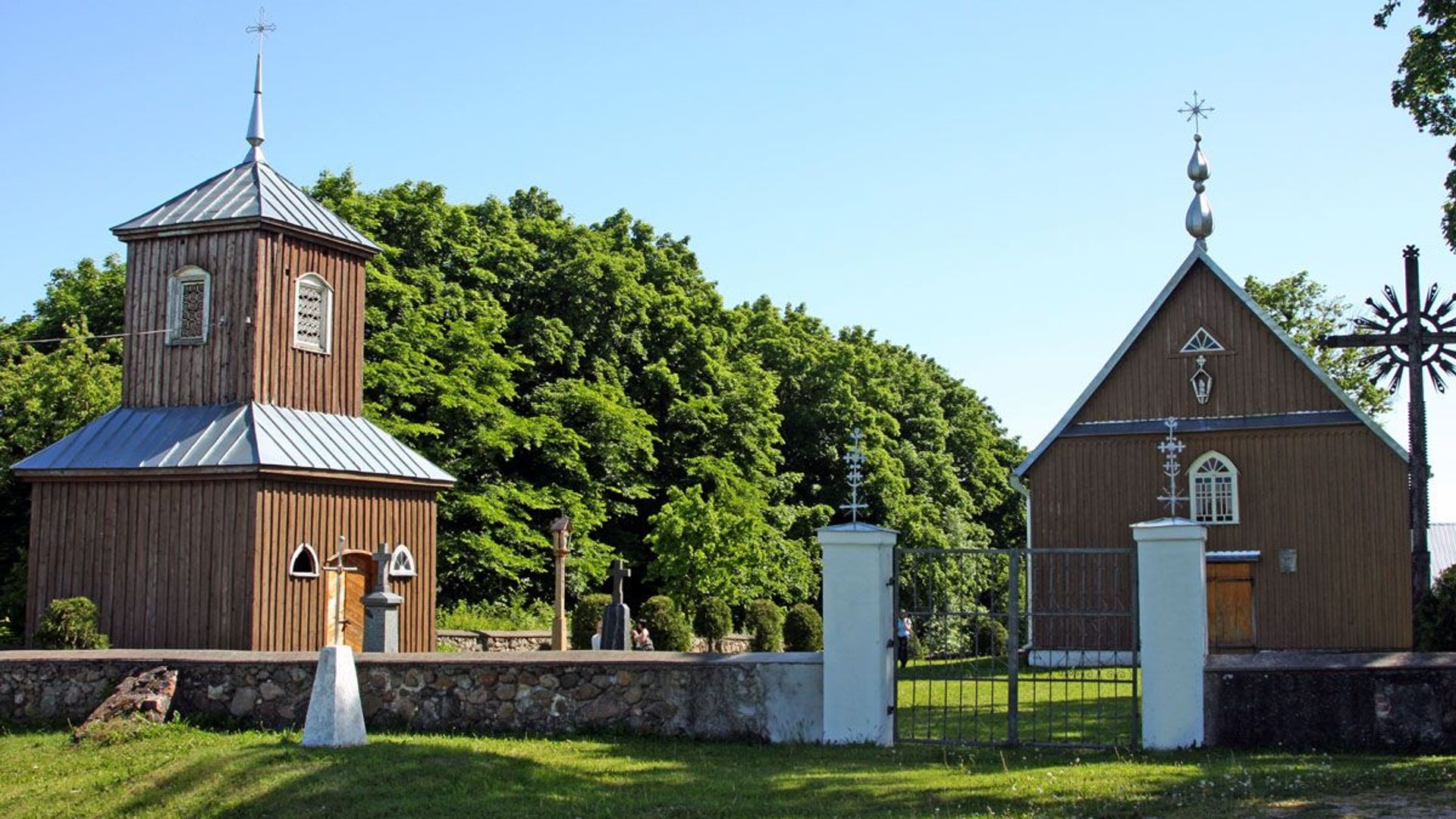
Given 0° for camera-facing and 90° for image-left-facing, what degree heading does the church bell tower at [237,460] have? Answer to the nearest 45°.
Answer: approximately 315°

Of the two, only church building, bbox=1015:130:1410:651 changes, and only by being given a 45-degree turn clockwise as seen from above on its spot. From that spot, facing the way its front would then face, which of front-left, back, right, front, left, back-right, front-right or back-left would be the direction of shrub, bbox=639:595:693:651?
front-right

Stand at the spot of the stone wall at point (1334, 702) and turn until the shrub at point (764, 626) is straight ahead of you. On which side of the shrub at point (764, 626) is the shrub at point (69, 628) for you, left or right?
left

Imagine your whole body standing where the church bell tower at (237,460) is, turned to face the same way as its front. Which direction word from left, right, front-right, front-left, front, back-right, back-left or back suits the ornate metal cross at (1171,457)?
front-left

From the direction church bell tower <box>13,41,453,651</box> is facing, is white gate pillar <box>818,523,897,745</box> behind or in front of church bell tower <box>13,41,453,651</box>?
in front

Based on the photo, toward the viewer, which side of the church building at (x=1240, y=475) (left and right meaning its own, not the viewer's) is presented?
front

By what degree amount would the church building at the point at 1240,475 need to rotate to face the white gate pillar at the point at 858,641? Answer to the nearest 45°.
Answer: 0° — it already faces it

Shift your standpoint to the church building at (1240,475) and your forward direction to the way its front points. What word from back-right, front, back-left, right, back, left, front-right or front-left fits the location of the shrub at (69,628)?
front-right

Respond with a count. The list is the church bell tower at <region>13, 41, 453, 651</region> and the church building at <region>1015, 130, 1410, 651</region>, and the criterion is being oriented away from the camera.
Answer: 0
